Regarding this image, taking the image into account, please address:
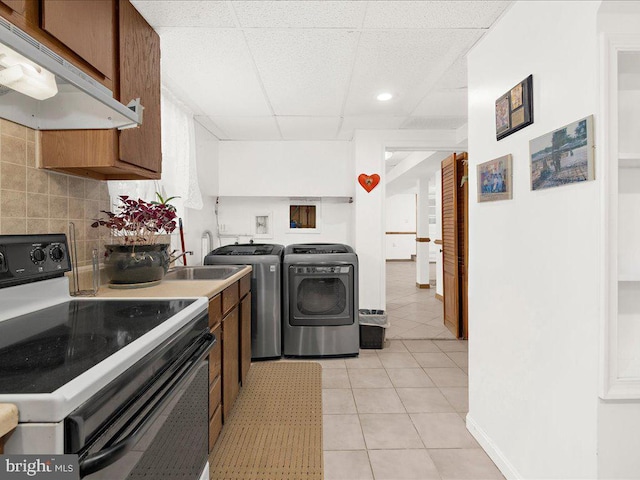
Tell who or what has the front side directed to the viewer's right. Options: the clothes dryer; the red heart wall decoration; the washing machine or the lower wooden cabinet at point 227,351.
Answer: the lower wooden cabinet

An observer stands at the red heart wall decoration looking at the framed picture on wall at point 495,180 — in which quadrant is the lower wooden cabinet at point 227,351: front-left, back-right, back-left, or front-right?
front-right

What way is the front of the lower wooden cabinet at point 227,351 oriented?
to the viewer's right

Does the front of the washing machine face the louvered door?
no

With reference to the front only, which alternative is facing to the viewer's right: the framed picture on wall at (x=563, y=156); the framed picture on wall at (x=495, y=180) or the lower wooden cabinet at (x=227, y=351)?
the lower wooden cabinet

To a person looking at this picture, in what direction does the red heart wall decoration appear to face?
facing the viewer

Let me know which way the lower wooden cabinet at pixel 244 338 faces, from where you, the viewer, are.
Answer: facing to the right of the viewer

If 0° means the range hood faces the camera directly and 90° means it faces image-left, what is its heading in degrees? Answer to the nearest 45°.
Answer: approximately 315°

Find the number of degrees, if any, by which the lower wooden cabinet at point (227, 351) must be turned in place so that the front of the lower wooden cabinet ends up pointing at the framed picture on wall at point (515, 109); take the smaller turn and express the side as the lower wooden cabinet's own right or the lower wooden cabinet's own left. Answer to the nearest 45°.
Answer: approximately 45° to the lower wooden cabinet's own right

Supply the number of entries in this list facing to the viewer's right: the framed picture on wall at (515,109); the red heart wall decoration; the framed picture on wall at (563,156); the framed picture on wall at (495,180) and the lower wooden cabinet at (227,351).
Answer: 1

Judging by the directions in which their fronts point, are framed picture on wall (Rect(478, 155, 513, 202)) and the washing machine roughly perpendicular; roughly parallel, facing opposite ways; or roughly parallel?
roughly perpendicular

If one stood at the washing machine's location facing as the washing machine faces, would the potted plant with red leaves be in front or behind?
in front
